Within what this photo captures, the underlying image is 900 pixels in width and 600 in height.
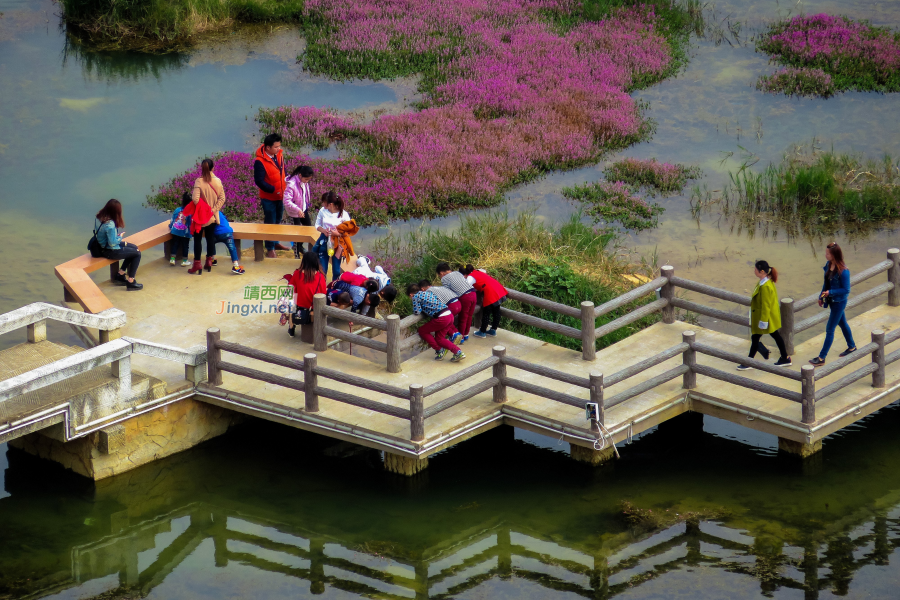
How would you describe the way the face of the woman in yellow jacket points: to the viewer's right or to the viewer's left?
to the viewer's left

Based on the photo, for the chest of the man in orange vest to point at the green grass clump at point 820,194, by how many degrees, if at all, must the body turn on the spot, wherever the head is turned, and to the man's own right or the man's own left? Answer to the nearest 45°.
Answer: approximately 45° to the man's own left

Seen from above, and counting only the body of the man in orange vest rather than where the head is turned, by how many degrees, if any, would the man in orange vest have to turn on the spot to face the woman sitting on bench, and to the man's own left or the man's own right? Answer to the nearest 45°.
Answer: approximately 90° to the man's own right

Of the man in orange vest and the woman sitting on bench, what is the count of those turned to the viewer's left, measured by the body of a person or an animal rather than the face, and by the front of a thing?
0

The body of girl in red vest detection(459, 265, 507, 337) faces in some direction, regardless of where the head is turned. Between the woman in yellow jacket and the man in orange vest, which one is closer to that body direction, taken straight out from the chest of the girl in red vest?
the man in orange vest

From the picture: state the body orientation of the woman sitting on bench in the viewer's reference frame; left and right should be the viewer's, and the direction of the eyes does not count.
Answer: facing to the right of the viewer

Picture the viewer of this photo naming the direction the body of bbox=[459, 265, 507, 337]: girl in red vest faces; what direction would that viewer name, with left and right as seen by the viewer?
facing to the left of the viewer
